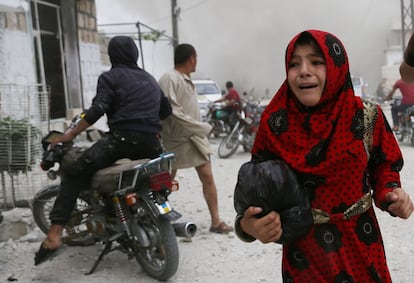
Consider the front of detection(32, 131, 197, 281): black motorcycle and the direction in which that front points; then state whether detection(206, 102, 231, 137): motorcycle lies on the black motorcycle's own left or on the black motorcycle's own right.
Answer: on the black motorcycle's own right

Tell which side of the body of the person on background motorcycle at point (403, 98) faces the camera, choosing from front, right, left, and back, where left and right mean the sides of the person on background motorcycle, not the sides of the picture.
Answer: left

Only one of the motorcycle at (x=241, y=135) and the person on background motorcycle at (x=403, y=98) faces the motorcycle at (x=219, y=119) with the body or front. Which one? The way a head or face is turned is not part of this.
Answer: the person on background motorcycle

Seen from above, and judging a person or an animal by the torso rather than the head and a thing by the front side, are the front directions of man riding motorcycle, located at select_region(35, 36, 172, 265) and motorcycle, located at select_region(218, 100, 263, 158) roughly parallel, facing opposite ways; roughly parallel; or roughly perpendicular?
roughly perpendicular

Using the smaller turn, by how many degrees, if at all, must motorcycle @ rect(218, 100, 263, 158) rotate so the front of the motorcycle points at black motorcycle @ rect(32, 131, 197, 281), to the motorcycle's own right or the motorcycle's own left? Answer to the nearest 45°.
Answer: approximately 45° to the motorcycle's own left

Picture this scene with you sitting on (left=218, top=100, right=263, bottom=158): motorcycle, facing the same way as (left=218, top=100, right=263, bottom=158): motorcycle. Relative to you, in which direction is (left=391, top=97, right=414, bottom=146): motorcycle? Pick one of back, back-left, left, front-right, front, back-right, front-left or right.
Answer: back-left

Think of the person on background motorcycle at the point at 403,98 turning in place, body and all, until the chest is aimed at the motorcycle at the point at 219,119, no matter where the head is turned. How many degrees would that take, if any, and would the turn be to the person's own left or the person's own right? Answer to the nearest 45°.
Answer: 0° — they already face it

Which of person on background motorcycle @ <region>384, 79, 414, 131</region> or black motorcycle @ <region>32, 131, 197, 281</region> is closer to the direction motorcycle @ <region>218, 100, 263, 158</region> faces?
the black motorcycle

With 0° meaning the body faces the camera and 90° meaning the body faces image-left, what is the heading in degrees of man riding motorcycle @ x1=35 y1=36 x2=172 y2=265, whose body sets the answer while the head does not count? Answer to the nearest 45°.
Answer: approximately 135°
